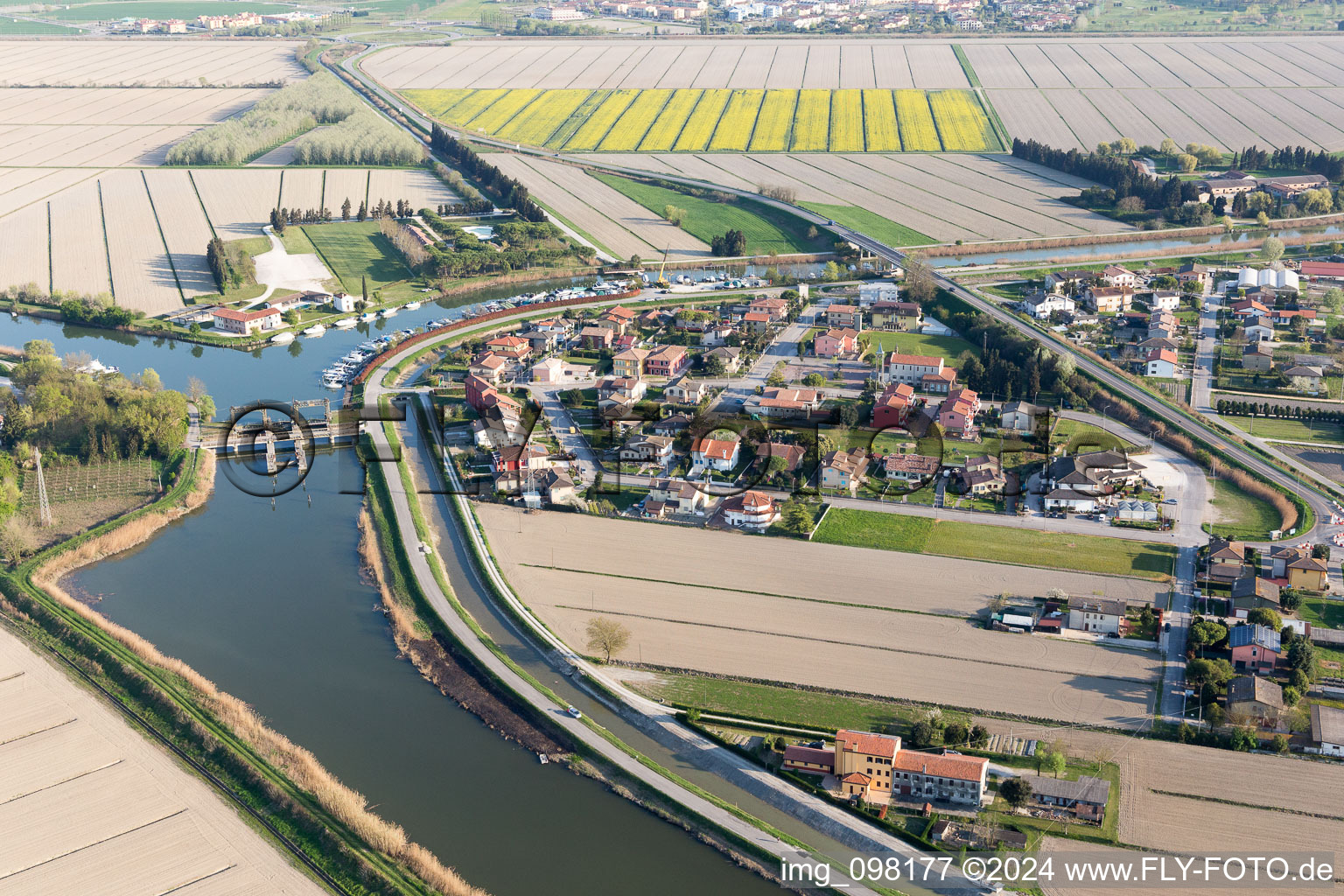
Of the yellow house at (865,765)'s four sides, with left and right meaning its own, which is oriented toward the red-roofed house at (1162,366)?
back

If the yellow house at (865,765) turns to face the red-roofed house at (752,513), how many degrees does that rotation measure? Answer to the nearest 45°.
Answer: approximately 180°

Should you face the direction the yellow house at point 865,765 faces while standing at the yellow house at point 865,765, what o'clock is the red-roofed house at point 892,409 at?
The red-roofed house is roughly at 6 o'clock from the yellow house.

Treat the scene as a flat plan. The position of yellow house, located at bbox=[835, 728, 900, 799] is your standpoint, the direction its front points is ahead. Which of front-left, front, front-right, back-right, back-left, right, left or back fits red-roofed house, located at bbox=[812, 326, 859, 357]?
back

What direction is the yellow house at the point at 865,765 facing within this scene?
toward the camera

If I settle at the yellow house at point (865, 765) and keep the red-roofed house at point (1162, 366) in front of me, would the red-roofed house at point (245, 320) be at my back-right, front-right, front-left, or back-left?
front-left

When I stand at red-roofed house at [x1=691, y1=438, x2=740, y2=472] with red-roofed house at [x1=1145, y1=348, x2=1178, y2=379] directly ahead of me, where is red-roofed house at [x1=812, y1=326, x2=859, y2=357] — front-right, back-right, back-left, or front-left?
front-left

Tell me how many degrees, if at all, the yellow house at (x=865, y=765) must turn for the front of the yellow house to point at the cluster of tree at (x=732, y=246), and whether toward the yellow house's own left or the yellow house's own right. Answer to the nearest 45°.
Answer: approximately 180°

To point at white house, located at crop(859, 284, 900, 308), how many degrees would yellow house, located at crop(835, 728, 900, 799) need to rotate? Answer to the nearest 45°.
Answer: approximately 180°

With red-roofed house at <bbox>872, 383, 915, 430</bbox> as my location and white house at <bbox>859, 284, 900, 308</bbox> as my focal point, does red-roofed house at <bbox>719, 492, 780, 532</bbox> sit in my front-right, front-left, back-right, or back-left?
back-left

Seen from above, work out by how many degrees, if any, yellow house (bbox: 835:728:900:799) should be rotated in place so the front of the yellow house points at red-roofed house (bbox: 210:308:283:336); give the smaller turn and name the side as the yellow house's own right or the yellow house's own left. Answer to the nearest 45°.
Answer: approximately 135° to the yellow house's own right

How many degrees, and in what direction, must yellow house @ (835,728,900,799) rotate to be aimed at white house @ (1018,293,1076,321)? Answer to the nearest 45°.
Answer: approximately 180°

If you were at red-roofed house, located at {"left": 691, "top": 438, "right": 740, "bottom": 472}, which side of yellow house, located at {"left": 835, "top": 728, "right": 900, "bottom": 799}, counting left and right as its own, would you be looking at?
back

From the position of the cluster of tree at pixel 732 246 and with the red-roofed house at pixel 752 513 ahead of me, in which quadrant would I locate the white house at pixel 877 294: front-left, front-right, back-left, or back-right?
front-left
